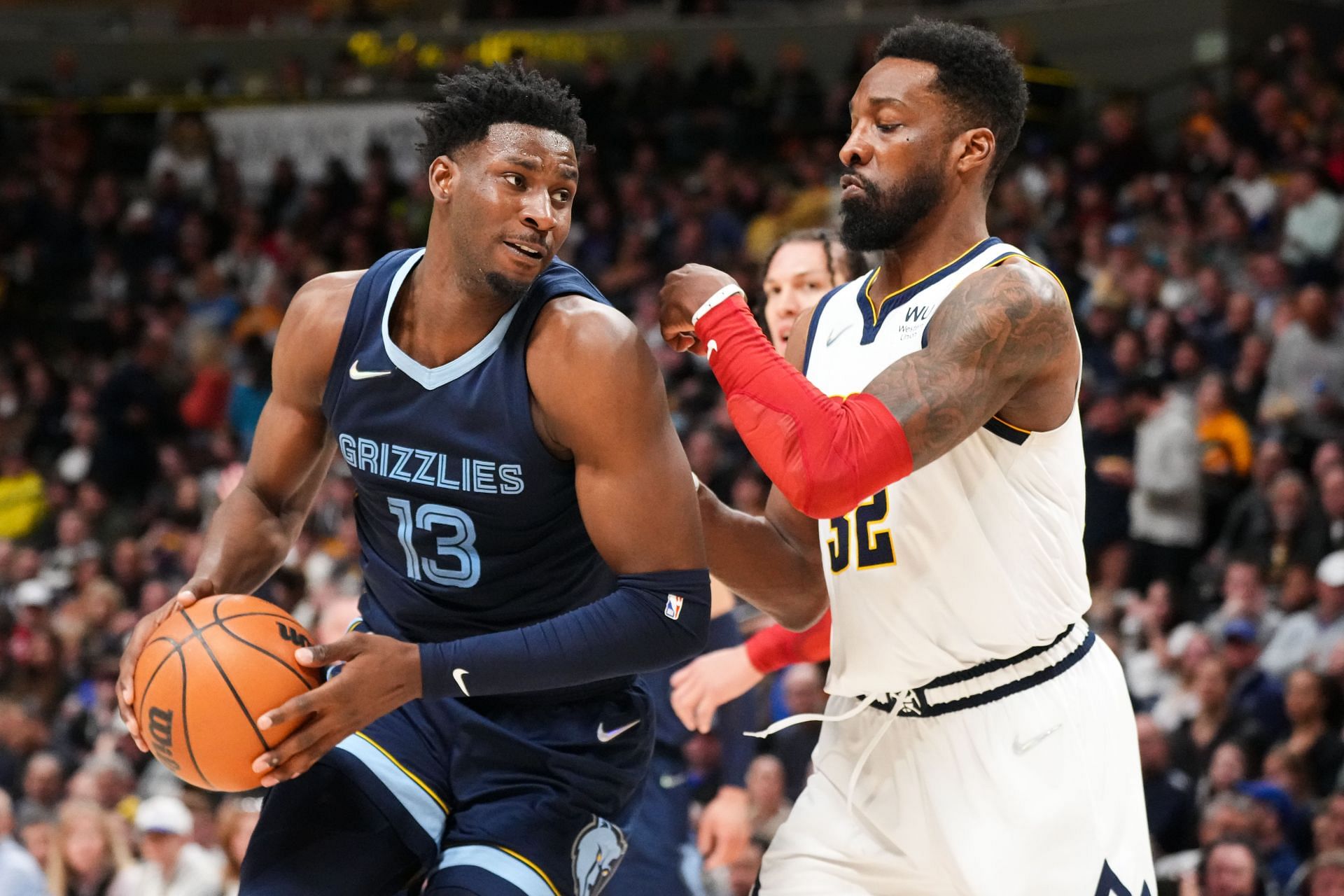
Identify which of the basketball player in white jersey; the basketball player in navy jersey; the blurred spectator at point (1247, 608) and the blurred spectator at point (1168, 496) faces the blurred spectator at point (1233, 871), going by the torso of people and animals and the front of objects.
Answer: the blurred spectator at point (1247, 608)

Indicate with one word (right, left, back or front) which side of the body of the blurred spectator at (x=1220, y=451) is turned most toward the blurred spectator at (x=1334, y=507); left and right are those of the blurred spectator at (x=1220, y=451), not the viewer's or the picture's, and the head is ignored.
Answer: left

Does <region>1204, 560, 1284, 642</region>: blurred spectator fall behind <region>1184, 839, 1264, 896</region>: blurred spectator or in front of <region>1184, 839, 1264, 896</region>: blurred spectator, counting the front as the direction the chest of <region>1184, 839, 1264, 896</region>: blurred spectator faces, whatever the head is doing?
behind

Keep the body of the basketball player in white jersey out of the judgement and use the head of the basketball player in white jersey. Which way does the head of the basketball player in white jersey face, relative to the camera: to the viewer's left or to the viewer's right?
to the viewer's left

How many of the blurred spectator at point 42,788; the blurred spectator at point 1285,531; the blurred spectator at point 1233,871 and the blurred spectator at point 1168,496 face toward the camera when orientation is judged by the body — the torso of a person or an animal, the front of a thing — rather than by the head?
3
